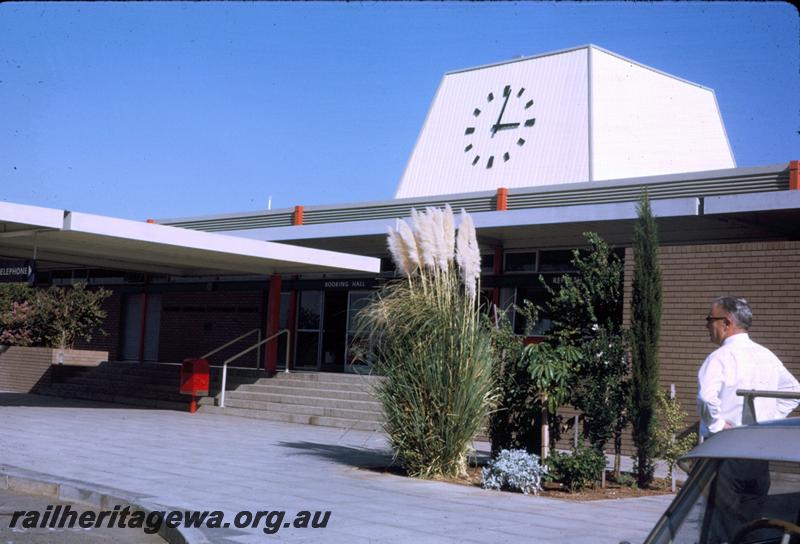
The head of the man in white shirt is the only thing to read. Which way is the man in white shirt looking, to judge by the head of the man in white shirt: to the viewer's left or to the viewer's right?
to the viewer's left

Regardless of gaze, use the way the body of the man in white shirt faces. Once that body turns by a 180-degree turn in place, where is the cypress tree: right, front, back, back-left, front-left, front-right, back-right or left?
back-left

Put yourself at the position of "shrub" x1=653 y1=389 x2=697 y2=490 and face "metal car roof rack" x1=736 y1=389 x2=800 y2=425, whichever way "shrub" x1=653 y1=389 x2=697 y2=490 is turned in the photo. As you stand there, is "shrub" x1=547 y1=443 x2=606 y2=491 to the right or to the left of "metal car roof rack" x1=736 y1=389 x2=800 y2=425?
right

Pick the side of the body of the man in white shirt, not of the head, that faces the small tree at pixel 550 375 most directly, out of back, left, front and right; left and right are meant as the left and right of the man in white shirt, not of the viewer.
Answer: front

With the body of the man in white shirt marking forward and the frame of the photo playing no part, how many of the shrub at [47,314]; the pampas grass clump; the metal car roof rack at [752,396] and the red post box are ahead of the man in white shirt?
3

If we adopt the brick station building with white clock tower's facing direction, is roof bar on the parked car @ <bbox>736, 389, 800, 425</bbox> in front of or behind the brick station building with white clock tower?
in front

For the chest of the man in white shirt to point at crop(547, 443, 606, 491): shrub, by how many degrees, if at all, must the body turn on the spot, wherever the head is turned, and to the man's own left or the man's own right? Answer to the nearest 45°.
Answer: approximately 45° to the man's own right

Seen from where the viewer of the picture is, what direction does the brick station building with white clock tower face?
facing the viewer and to the left of the viewer

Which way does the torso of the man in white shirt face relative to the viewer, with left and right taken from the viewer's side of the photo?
facing away from the viewer and to the left of the viewer

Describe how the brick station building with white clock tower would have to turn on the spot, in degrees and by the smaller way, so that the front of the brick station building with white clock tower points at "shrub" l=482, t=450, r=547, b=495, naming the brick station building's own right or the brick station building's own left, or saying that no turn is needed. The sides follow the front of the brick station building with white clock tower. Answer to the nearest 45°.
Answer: approximately 45° to the brick station building's own left

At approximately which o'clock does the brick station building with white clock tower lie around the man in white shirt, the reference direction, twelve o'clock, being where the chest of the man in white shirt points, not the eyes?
The brick station building with white clock tower is roughly at 1 o'clock from the man in white shirt.

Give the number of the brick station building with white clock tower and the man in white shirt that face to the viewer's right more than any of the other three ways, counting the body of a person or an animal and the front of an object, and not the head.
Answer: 0

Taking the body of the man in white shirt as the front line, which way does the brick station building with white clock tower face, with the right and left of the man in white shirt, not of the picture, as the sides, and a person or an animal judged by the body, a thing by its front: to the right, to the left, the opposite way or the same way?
to the left
